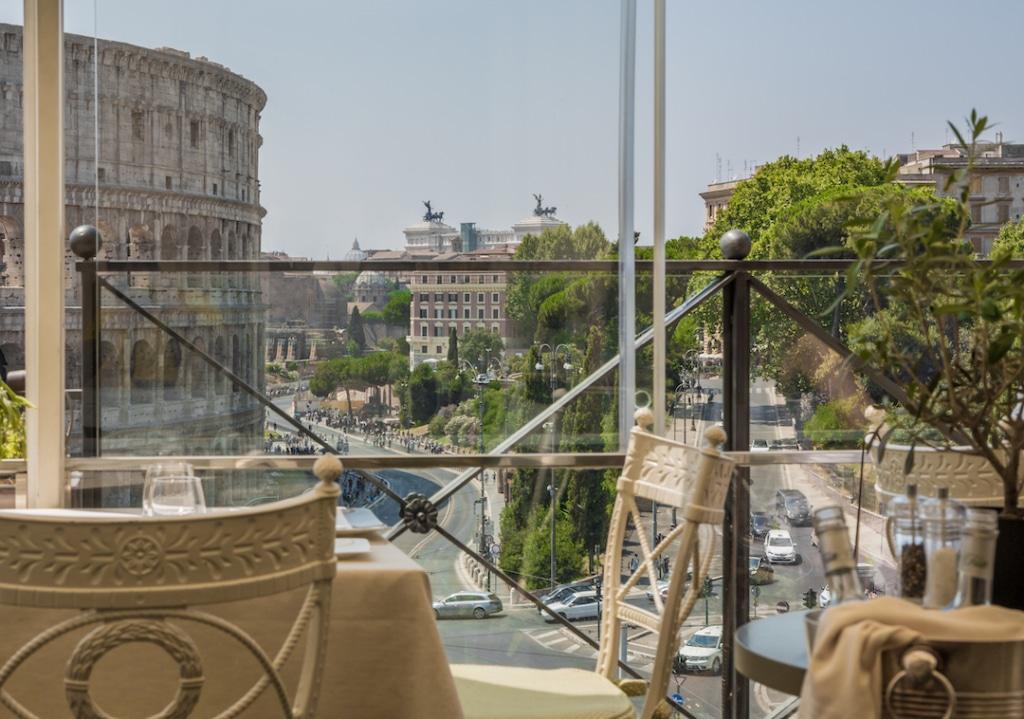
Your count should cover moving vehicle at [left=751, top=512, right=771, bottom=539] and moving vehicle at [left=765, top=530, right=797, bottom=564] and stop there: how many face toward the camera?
2

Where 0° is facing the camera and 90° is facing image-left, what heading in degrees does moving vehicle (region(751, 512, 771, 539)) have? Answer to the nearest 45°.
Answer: approximately 0°

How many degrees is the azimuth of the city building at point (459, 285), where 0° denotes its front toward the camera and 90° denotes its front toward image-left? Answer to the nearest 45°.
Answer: approximately 0°

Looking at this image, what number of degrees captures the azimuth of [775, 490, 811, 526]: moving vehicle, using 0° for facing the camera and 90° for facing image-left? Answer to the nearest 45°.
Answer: approximately 315°

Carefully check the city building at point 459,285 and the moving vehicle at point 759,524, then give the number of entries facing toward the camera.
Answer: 2
